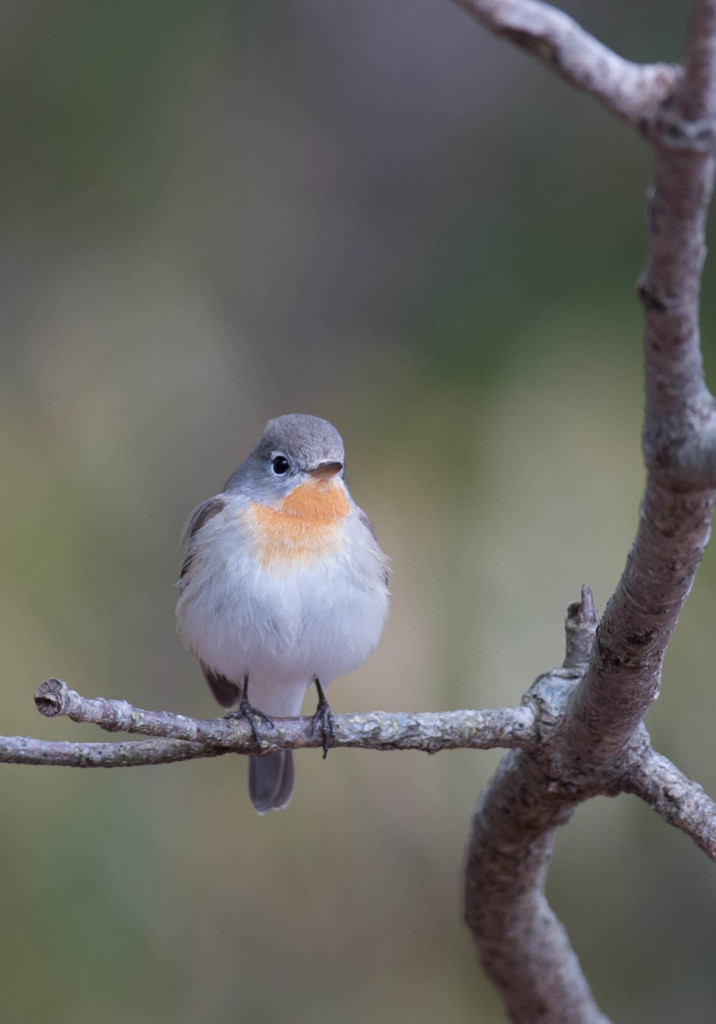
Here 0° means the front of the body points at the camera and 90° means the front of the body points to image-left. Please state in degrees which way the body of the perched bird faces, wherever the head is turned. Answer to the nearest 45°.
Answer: approximately 0°
